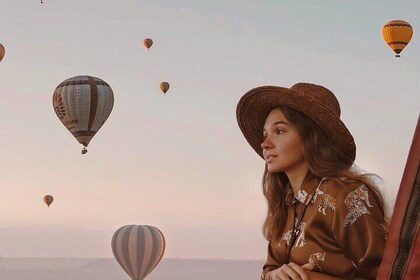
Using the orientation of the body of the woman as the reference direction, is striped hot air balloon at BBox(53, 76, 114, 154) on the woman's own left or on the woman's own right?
on the woman's own right

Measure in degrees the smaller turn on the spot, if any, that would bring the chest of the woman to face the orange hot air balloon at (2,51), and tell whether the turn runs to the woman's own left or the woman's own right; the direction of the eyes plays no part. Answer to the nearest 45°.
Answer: approximately 90° to the woman's own right

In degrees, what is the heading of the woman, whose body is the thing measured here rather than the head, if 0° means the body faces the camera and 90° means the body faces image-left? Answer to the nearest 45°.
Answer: approximately 45°

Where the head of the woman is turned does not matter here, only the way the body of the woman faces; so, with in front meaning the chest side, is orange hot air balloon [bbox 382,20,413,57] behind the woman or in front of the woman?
behind
